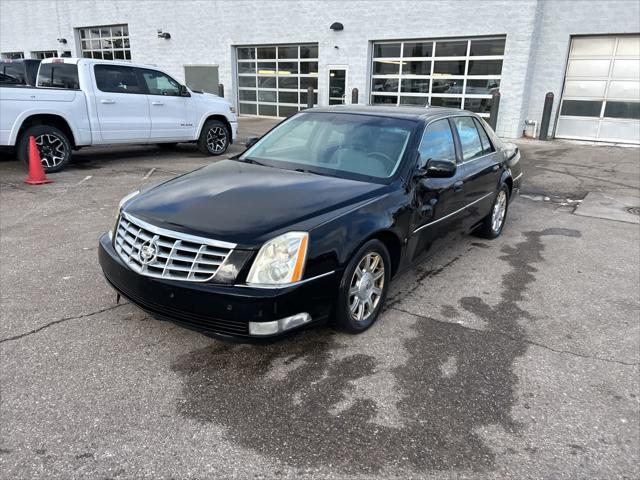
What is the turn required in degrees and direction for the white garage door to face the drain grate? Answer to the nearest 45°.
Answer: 0° — it already faces it

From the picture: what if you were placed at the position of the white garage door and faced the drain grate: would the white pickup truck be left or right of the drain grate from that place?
right

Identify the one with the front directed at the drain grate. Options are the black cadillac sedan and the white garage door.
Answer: the white garage door

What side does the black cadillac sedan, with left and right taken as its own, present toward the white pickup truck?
right

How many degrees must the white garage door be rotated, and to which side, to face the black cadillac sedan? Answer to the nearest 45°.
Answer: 0° — it already faces it

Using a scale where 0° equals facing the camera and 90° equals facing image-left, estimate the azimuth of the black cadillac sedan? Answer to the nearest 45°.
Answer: approximately 45°

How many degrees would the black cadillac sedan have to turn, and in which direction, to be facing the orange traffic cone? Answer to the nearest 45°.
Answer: approximately 90° to its right

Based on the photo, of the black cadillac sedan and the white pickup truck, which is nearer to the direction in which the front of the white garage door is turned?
the black cadillac sedan

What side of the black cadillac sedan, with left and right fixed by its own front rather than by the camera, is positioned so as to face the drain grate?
back

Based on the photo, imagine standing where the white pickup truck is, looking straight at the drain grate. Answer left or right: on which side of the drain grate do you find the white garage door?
left

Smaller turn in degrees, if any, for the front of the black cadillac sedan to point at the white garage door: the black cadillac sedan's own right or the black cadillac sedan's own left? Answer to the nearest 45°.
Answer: approximately 180°

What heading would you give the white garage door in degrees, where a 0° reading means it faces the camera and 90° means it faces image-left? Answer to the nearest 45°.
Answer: approximately 0°
